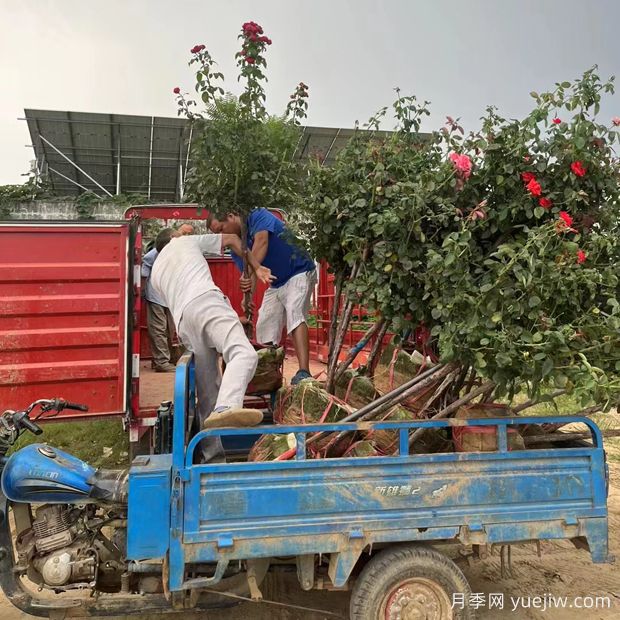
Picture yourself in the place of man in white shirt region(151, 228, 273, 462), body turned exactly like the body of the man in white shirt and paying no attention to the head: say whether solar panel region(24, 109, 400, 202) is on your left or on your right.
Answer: on your left

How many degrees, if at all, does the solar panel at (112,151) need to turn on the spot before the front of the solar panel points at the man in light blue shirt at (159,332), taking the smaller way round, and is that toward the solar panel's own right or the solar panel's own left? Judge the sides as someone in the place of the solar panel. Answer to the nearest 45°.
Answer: approximately 180°

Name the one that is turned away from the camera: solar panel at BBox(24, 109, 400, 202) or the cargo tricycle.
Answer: the solar panel

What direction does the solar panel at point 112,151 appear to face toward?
away from the camera

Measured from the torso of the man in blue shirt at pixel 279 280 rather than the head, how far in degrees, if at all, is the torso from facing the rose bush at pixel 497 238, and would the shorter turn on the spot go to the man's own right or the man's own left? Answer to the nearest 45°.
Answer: approximately 135° to the man's own left

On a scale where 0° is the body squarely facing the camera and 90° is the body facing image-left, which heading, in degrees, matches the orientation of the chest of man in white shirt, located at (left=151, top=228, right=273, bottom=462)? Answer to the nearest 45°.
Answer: approximately 225°

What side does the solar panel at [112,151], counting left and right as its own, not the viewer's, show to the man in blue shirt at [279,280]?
back

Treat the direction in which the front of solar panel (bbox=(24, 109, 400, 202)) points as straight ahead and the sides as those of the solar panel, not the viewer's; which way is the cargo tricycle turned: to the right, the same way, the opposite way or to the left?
to the left

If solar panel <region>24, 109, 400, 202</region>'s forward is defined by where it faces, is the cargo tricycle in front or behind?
behind

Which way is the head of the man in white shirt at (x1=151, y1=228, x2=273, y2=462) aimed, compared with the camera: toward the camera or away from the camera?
away from the camera

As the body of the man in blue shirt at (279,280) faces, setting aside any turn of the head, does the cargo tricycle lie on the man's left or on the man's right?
on the man's left

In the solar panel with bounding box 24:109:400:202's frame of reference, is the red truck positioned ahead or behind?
behind

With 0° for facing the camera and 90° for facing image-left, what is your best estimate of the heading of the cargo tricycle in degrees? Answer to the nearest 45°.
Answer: approximately 90°

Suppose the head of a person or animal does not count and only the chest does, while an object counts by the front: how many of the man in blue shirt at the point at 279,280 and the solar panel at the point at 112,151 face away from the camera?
1

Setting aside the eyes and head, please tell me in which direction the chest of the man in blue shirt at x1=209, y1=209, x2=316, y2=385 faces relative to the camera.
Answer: to the viewer's left
